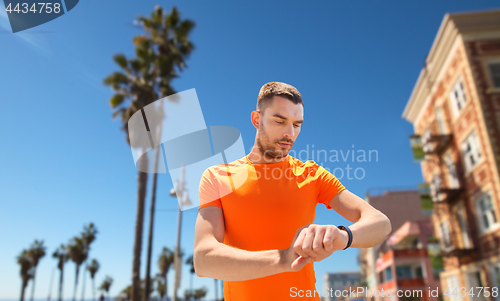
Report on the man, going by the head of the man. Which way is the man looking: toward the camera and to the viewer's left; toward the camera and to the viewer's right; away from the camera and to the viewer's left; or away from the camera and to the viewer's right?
toward the camera and to the viewer's right

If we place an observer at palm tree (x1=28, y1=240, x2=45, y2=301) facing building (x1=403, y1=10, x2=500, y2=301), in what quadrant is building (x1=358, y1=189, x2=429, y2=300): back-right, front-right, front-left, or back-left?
front-left

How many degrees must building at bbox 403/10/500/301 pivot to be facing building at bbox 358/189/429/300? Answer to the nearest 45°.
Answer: approximately 135° to its right

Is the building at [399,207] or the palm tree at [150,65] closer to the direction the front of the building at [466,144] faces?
the palm tree

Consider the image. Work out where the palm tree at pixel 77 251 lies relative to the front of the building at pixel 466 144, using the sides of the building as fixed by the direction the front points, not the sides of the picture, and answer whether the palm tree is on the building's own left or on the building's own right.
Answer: on the building's own right

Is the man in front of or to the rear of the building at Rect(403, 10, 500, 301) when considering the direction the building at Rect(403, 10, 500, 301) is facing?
in front

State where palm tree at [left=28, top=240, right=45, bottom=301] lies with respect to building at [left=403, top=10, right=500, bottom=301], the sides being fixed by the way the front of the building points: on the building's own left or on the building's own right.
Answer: on the building's own right

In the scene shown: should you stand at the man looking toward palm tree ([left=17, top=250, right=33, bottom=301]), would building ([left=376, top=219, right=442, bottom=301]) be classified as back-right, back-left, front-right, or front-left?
front-right

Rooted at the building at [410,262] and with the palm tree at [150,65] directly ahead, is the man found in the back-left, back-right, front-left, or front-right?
front-left

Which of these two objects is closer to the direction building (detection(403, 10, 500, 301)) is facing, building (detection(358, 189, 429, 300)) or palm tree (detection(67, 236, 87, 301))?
the palm tree

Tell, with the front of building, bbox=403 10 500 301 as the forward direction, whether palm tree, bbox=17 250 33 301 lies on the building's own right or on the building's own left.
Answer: on the building's own right

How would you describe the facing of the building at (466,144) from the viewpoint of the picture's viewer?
facing the viewer and to the left of the viewer
